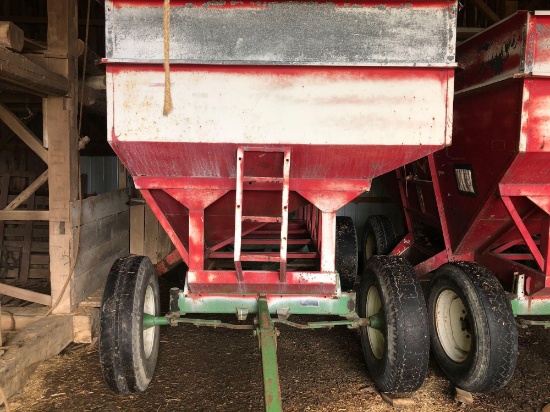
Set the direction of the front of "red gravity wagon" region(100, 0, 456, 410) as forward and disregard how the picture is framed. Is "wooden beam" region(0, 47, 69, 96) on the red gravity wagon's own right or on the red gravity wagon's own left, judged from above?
on the red gravity wagon's own right

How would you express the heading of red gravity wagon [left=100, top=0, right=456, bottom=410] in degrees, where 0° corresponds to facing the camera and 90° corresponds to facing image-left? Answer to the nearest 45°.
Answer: approximately 0°

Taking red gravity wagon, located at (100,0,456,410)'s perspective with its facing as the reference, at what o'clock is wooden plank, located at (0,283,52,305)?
The wooden plank is roughly at 4 o'clock from the red gravity wagon.

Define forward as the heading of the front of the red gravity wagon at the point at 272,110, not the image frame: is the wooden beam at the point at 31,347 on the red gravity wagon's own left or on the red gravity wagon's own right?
on the red gravity wagon's own right

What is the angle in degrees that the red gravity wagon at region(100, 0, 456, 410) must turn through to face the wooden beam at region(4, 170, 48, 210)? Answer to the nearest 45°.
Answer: approximately 135° to its right

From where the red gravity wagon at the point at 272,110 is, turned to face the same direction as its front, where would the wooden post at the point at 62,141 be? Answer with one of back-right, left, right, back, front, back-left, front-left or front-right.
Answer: back-right

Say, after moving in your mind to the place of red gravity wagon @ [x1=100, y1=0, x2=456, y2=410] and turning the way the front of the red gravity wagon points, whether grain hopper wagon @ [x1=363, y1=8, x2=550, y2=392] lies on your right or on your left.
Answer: on your left

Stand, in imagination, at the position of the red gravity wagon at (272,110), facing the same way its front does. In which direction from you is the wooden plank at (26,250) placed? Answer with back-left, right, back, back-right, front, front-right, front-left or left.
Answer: back-right

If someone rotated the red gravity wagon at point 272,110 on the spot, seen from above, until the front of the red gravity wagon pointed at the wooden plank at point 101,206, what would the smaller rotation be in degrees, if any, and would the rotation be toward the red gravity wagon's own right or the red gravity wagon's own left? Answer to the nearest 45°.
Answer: approximately 135° to the red gravity wagon's own right
